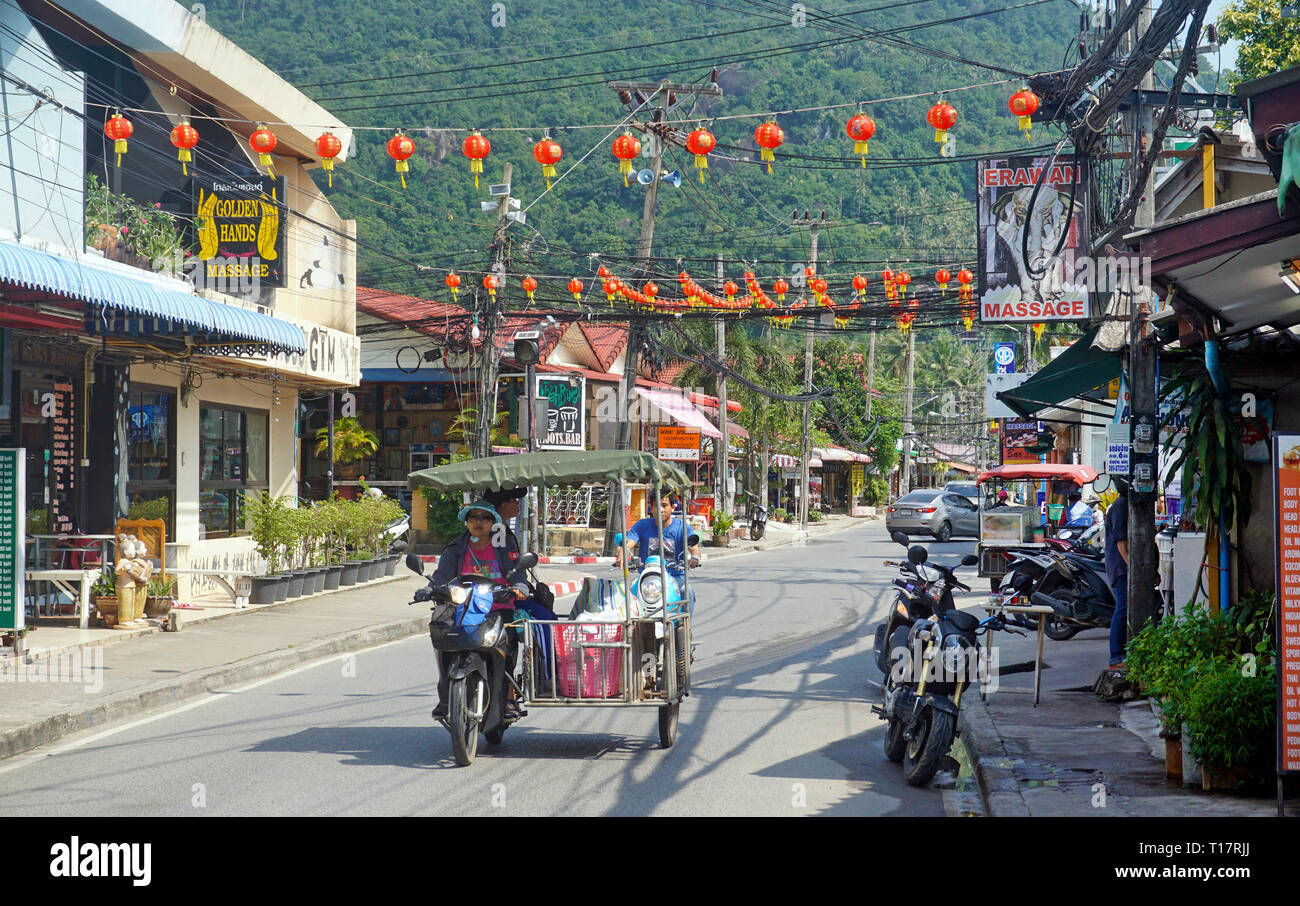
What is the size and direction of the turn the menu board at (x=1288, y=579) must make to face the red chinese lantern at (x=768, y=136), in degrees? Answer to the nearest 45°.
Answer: approximately 135° to its right

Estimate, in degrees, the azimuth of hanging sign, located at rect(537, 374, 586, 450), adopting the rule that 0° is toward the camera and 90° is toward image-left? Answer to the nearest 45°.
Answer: approximately 0°

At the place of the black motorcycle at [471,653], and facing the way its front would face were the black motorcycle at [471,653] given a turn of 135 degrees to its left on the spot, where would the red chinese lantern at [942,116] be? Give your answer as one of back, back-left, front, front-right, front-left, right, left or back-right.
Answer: front

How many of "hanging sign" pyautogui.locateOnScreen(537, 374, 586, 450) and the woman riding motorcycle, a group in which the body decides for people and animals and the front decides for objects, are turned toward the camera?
2

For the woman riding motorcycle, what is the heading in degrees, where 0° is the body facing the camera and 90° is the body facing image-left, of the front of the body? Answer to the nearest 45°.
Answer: approximately 0°

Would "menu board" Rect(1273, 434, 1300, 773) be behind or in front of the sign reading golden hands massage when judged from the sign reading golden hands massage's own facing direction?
in front

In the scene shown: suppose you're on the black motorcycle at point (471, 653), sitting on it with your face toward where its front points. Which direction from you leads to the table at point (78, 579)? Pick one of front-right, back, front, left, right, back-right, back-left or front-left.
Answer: back-right

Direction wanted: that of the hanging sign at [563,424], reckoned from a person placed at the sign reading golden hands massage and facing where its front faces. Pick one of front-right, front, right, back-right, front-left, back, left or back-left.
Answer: back-left
